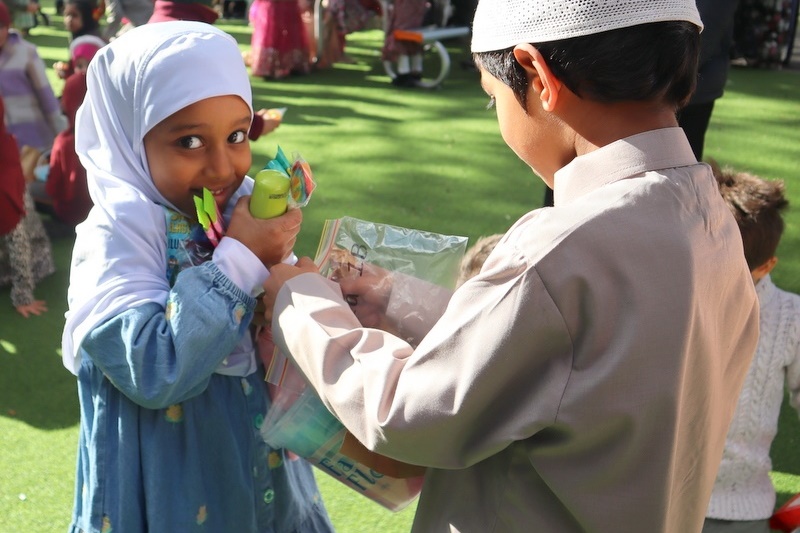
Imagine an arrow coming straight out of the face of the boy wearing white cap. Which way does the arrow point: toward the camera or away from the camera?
away from the camera

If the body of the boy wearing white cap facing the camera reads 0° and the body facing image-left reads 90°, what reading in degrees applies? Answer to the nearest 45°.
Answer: approximately 135°

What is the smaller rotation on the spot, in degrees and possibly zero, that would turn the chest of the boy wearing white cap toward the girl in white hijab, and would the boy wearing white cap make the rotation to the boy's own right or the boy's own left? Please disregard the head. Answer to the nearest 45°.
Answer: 0° — they already face them

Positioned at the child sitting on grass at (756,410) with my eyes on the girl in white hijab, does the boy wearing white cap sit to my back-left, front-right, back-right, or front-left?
front-left

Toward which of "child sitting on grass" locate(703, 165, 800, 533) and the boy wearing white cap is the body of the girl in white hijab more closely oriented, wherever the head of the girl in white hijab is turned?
the boy wearing white cap

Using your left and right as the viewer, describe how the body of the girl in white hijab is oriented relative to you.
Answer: facing the viewer and to the right of the viewer

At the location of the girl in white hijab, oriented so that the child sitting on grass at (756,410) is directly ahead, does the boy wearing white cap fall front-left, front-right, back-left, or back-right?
front-right

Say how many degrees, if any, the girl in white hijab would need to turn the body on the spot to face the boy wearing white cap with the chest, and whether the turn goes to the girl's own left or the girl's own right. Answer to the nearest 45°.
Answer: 0° — they already face them

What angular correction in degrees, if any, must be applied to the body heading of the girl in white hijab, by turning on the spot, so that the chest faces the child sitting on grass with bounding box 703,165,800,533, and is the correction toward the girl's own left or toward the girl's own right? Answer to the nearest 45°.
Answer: approximately 45° to the girl's own left

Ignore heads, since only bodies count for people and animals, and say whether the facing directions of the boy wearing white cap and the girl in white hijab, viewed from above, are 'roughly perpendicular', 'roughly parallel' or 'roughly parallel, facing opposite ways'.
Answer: roughly parallel, facing opposite ways
